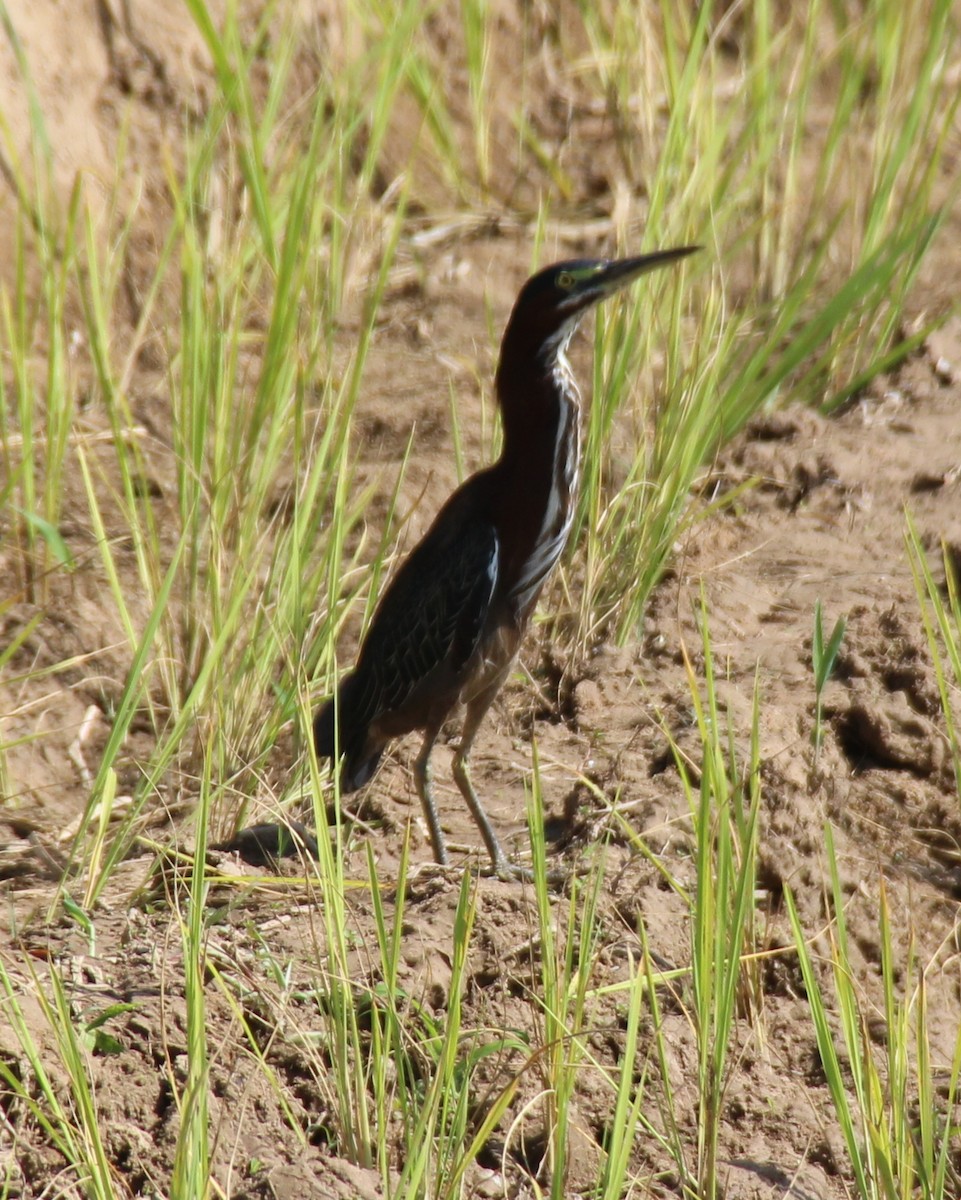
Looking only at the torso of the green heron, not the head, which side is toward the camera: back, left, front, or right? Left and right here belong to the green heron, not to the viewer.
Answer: right
